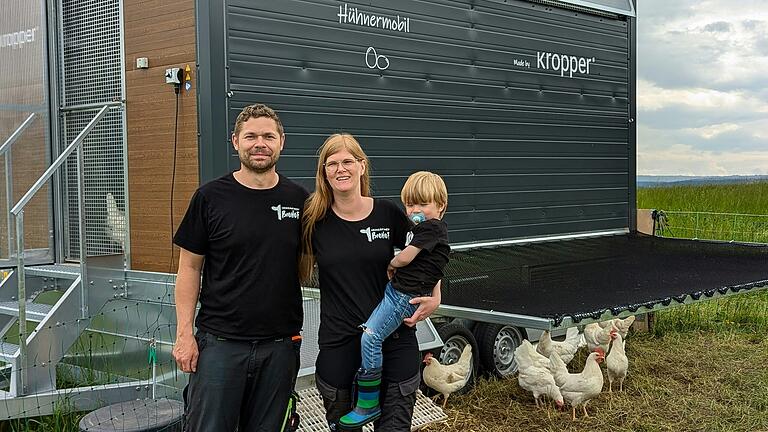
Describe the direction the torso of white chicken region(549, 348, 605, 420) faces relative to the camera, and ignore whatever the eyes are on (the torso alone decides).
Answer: to the viewer's right

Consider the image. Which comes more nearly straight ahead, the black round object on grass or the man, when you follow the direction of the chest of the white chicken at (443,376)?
the black round object on grass

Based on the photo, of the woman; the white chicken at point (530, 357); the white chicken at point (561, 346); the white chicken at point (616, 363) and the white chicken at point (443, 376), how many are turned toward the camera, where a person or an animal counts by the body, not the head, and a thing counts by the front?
2

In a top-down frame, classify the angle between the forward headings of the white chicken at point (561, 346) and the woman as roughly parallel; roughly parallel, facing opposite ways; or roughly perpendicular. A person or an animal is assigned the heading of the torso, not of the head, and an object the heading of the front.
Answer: roughly perpendicular

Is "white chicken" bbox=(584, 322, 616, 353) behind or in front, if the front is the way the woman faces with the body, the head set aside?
behind

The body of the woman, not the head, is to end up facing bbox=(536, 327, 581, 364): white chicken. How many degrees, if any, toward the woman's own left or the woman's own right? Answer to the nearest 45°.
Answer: approximately 135° to the woman's own left
